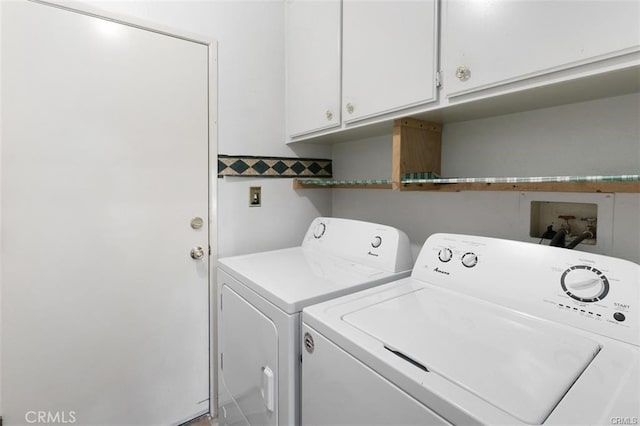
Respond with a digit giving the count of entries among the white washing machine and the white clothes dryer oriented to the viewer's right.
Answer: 0

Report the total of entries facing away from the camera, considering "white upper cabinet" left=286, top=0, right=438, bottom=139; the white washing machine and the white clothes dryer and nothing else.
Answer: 0

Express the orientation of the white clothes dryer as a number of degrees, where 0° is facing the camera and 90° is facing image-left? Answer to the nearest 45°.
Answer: approximately 45°

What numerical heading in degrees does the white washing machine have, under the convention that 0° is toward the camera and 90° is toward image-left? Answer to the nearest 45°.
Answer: approximately 45°

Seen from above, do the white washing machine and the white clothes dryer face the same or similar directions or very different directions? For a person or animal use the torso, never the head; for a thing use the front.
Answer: same or similar directions

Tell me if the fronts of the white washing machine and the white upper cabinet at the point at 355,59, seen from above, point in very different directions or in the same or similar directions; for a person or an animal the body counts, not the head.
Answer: same or similar directions

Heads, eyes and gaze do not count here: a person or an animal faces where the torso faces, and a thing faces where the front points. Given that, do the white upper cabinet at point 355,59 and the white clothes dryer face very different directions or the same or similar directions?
same or similar directions
